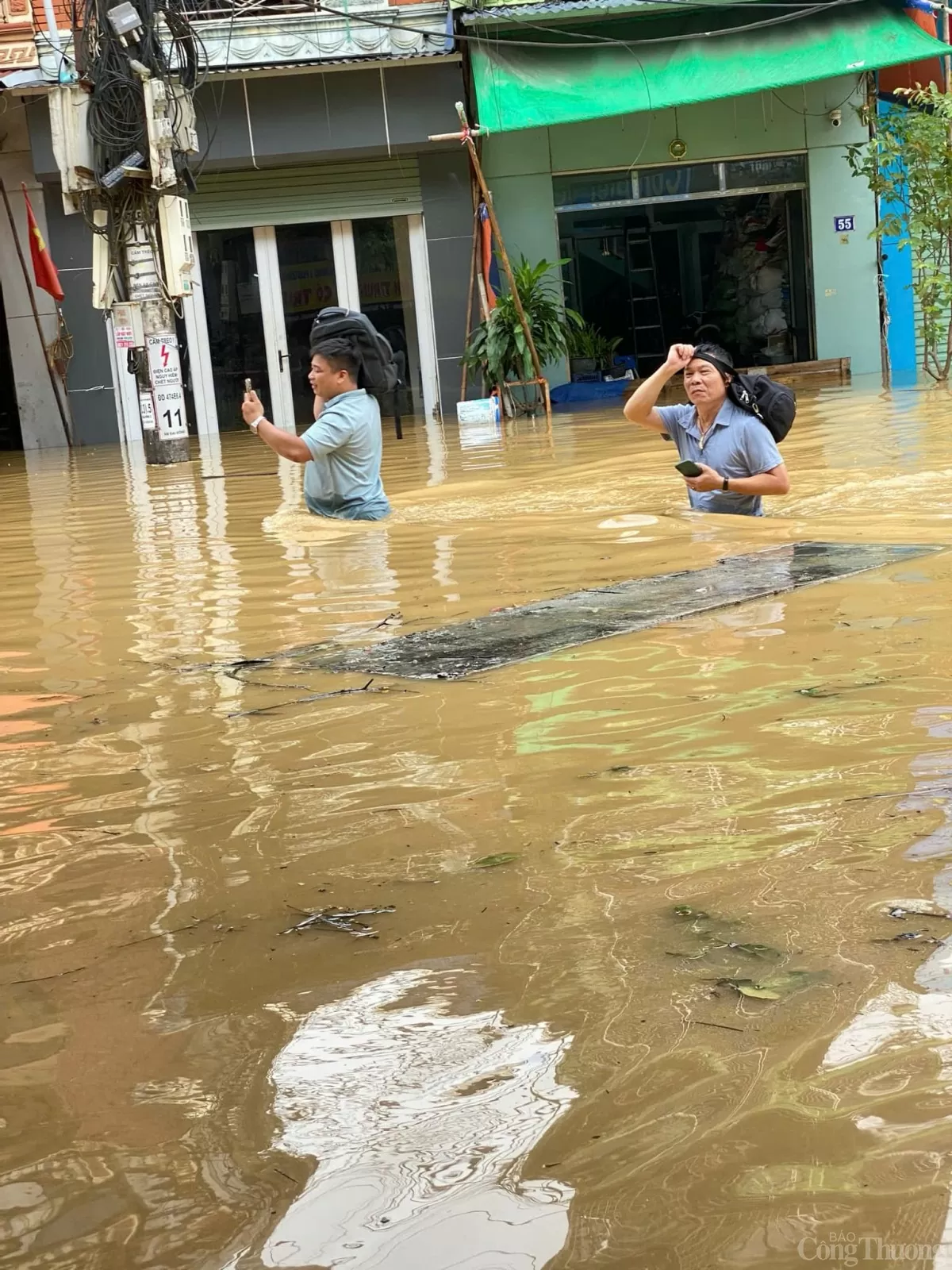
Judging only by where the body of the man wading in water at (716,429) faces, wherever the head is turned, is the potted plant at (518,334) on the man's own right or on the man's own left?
on the man's own right

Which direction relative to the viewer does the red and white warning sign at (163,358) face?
toward the camera

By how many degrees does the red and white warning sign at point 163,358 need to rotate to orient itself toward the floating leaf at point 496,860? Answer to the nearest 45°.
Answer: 0° — it already faces it

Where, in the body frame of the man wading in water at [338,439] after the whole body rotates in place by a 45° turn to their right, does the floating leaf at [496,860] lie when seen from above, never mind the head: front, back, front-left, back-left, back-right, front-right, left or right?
back-left

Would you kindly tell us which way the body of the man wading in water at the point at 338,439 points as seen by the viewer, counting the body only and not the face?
to the viewer's left

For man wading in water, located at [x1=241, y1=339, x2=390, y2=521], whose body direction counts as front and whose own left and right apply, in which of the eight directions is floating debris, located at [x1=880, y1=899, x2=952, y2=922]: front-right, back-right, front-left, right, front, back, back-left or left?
left

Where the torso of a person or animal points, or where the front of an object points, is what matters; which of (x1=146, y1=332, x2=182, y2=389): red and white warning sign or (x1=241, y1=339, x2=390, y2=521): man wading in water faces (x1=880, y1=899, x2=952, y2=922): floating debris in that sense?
the red and white warning sign

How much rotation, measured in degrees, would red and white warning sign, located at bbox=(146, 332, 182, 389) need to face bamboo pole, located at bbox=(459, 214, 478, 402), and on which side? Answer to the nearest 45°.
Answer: approximately 135° to its left

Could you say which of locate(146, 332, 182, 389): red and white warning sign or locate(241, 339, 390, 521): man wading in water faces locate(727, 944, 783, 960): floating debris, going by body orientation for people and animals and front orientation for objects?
the red and white warning sign

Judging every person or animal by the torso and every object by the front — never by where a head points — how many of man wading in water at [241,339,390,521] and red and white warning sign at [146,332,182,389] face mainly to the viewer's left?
1

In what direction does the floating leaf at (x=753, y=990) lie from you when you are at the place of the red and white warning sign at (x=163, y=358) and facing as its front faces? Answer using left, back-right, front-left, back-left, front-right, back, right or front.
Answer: front

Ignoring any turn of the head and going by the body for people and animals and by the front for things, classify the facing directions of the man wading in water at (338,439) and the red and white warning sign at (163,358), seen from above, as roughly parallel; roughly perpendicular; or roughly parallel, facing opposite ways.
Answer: roughly perpendicular

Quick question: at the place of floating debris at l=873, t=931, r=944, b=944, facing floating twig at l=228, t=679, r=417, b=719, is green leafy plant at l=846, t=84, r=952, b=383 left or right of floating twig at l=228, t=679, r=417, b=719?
right

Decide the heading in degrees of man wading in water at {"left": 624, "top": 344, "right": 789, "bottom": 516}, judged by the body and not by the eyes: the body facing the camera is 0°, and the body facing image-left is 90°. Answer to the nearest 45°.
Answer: approximately 45°

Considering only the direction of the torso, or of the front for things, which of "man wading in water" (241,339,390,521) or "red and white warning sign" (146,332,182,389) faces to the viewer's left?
the man wading in water

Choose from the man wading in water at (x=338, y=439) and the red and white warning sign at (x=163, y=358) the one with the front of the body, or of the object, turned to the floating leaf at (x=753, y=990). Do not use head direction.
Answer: the red and white warning sign
